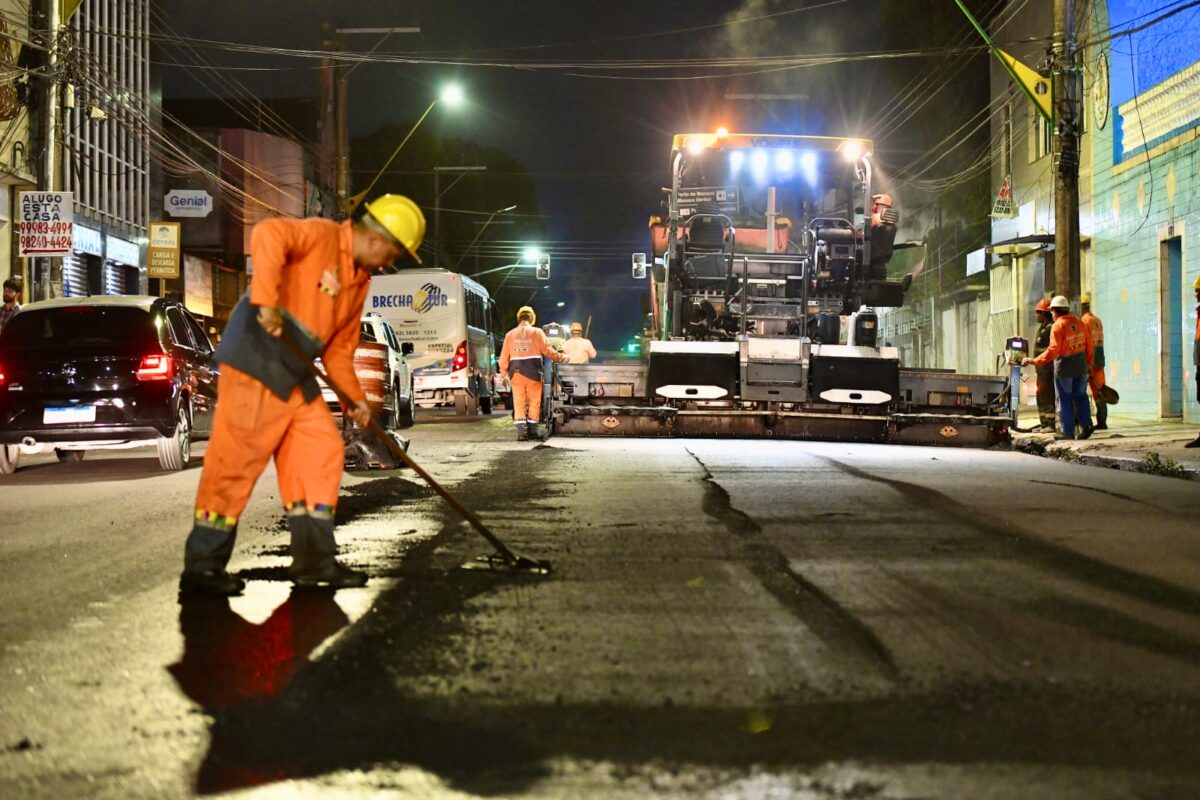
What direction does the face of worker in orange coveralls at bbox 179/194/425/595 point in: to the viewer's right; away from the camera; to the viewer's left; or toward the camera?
to the viewer's right

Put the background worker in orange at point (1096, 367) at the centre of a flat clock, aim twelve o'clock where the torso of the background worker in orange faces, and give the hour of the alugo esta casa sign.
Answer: The alugo esta casa sign is roughly at 11 o'clock from the background worker in orange.

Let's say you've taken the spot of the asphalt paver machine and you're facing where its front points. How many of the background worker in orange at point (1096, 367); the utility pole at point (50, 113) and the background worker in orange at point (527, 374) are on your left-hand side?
2

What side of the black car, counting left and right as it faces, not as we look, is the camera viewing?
back

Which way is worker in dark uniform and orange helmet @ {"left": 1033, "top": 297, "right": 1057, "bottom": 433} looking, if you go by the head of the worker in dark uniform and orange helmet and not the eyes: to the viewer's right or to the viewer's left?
to the viewer's left

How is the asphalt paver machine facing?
away from the camera
